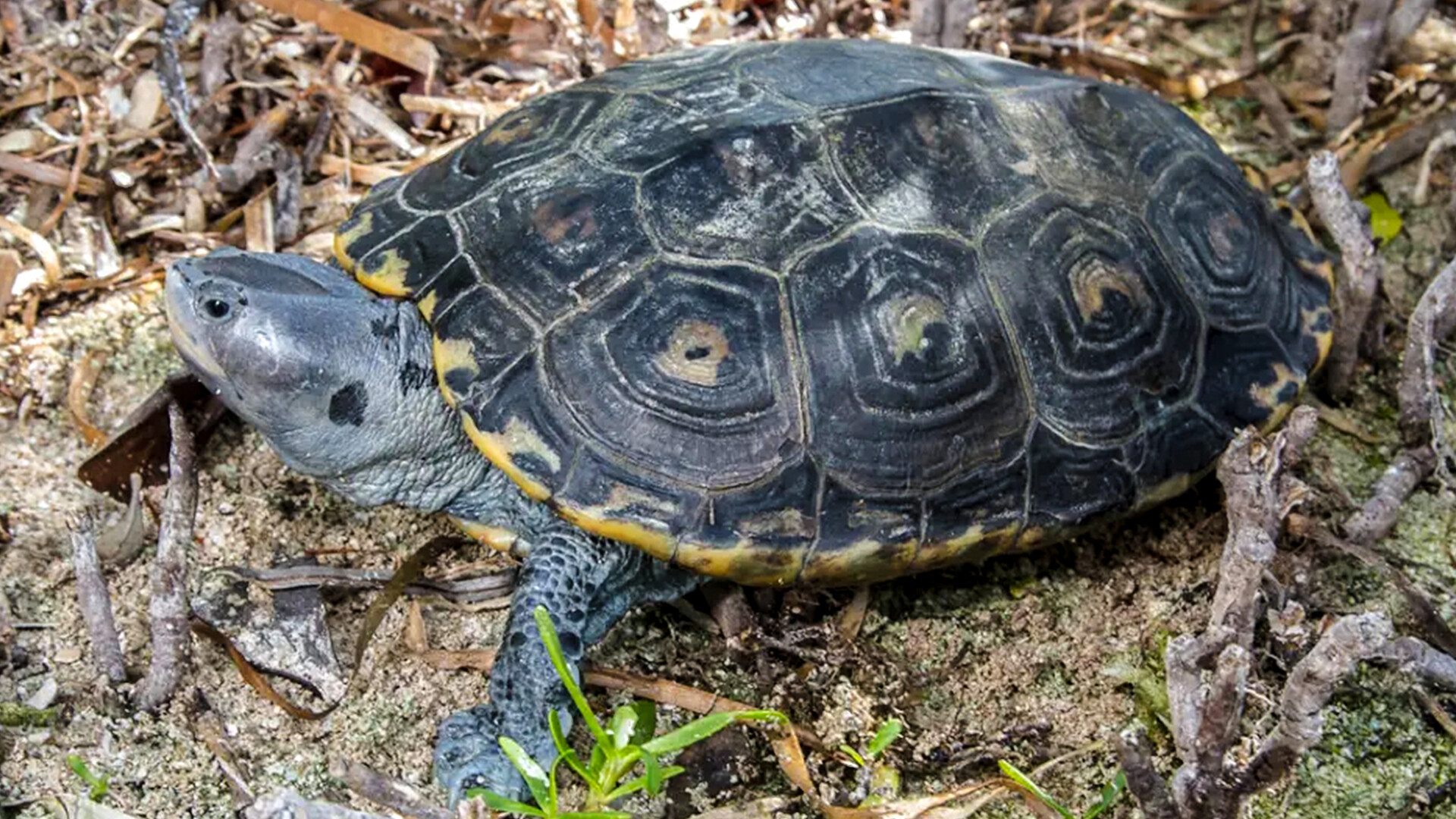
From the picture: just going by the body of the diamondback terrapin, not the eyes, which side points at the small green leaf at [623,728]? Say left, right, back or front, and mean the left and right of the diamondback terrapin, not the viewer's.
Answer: left

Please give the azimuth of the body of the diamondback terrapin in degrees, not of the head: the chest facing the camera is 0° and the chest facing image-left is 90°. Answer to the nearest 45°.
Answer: approximately 90°

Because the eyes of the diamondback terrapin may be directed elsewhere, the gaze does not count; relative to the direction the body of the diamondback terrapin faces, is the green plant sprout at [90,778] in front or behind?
in front

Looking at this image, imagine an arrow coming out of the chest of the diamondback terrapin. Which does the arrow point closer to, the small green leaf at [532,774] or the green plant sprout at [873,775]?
the small green leaf

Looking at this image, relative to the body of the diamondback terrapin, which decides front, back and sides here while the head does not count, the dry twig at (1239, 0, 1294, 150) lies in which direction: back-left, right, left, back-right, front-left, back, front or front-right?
back-right

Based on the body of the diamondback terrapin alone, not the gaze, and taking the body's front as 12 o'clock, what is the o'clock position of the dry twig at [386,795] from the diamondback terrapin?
The dry twig is roughly at 10 o'clock from the diamondback terrapin.

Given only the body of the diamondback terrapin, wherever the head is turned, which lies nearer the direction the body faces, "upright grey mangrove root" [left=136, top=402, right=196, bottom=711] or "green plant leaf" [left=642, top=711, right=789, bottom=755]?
the upright grey mangrove root

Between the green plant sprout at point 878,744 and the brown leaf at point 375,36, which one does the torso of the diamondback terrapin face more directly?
the brown leaf

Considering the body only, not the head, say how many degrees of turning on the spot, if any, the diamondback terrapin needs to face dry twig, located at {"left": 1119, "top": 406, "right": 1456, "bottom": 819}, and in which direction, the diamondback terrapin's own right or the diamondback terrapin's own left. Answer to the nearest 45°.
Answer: approximately 135° to the diamondback terrapin's own left

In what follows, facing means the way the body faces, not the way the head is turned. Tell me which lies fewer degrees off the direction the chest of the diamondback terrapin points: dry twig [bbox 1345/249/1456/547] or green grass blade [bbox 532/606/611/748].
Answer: the green grass blade

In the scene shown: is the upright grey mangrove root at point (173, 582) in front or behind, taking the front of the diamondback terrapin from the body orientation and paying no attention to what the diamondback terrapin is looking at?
in front

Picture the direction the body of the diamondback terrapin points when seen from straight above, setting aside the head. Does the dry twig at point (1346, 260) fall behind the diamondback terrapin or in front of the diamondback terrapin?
behind

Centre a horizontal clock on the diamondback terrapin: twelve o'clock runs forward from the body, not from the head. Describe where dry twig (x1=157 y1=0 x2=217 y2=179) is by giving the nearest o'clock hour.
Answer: The dry twig is roughly at 1 o'clock from the diamondback terrapin.

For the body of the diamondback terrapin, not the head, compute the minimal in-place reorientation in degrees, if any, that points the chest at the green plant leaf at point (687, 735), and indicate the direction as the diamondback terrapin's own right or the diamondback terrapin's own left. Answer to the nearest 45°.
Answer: approximately 90° to the diamondback terrapin's own left

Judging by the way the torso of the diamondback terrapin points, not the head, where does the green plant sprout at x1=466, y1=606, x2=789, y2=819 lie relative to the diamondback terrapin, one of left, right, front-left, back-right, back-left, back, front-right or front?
left

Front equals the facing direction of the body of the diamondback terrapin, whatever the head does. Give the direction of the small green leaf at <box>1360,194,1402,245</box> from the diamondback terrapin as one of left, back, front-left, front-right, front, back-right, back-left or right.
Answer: back-right
